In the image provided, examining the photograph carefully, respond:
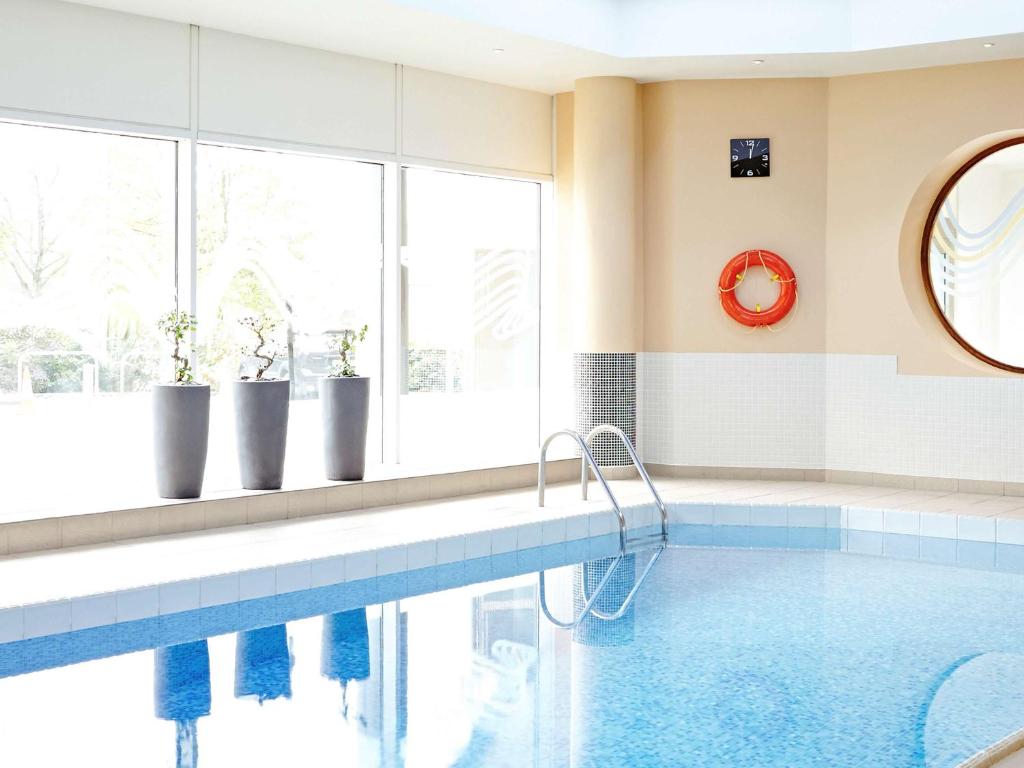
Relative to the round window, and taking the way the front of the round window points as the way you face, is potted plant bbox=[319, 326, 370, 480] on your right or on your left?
on your right

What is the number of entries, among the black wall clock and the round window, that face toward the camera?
2

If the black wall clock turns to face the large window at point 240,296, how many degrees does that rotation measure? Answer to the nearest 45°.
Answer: approximately 45° to its right

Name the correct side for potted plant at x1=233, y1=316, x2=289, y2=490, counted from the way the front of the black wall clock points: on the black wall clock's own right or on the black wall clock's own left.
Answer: on the black wall clock's own right

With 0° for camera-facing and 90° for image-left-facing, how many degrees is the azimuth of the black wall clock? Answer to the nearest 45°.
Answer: approximately 0°

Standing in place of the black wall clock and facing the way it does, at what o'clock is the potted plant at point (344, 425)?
The potted plant is roughly at 2 o'clock from the black wall clock.

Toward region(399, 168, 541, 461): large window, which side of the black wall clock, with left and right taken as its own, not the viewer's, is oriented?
right

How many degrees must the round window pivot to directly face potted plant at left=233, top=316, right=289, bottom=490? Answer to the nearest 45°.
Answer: approximately 45° to its right
